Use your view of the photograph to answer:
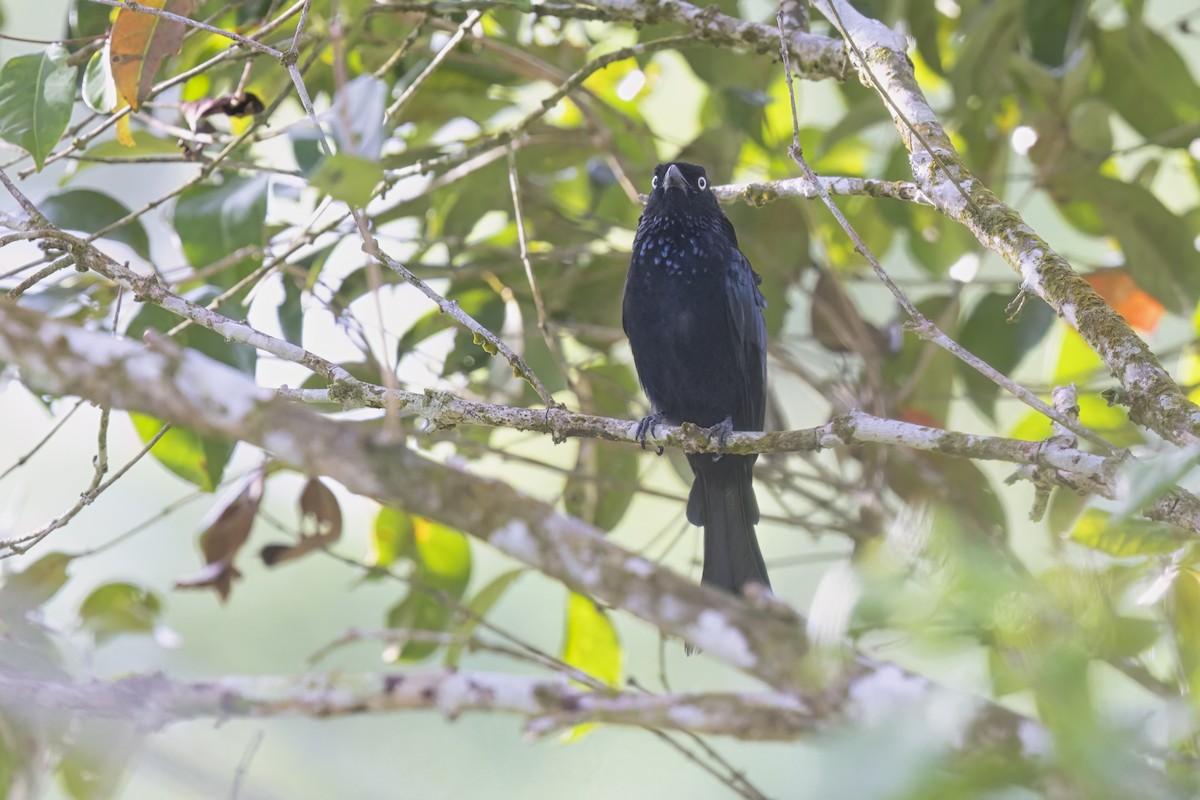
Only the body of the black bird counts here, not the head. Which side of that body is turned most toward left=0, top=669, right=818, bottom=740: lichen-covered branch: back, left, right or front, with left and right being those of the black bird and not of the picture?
front

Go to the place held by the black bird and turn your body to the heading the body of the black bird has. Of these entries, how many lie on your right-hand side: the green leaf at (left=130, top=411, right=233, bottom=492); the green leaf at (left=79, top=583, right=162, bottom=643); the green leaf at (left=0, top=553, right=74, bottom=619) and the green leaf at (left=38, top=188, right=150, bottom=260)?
4

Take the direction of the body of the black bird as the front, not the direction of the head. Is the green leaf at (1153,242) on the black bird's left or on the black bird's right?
on the black bird's left

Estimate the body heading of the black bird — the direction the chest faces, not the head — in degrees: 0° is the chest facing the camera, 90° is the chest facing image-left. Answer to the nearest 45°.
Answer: approximately 0°

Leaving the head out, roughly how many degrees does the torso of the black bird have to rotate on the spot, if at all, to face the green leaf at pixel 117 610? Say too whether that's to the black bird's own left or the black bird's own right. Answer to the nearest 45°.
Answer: approximately 90° to the black bird's own right

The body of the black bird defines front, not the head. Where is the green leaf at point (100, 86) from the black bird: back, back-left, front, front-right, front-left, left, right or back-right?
front-right

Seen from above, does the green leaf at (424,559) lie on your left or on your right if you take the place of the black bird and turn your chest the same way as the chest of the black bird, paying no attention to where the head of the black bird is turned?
on your right
